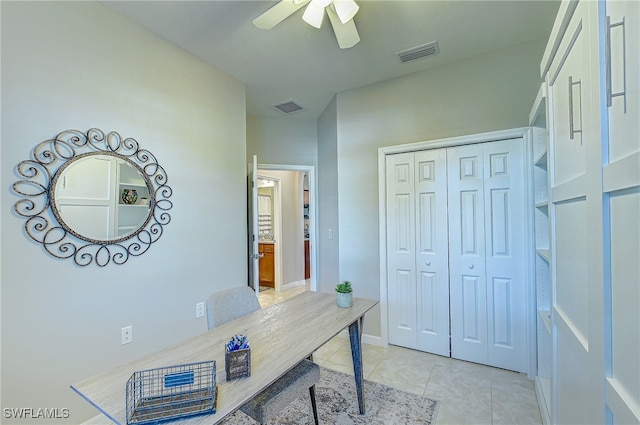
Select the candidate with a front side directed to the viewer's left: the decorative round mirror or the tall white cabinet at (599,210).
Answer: the tall white cabinet

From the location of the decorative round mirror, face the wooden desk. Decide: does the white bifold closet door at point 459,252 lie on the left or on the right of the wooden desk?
left

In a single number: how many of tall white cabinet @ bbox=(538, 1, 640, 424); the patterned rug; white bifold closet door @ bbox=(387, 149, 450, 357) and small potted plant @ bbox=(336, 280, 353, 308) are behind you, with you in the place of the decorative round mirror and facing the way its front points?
0

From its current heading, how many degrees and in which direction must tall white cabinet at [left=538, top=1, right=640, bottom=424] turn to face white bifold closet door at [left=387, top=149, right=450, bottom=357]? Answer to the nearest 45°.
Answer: approximately 45° to its right

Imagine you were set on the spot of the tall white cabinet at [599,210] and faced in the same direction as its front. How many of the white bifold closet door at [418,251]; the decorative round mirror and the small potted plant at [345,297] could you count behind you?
0

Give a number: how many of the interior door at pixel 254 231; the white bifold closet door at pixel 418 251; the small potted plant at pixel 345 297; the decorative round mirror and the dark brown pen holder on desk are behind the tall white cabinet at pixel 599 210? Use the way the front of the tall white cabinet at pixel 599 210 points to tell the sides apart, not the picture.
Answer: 0

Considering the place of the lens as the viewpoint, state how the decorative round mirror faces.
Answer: facing the viewer and to the right of the viewer

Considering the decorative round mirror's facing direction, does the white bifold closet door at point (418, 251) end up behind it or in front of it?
in front

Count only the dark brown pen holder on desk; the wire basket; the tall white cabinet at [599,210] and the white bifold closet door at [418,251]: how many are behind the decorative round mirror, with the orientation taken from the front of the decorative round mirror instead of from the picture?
0

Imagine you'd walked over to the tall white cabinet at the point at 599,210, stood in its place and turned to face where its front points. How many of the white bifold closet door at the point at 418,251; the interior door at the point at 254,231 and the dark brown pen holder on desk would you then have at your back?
0

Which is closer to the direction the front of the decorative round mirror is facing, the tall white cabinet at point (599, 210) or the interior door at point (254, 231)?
the tall white cabinet

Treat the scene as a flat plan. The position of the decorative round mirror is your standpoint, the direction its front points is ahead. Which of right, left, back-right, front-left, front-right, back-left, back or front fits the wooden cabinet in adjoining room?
left

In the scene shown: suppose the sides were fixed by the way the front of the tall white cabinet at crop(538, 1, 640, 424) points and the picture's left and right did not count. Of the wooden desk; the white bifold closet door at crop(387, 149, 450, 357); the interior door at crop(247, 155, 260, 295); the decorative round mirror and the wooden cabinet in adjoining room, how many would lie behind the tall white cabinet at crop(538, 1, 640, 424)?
0

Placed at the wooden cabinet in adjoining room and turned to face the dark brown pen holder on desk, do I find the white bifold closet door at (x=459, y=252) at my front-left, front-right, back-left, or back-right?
front-left

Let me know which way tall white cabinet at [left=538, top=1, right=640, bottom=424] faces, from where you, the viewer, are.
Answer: facing to the left of the viewer

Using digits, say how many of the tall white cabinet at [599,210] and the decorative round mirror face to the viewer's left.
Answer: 1

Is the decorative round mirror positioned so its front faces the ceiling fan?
yes
